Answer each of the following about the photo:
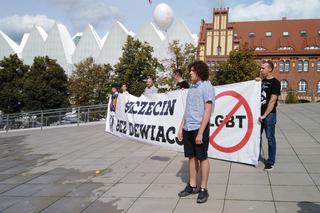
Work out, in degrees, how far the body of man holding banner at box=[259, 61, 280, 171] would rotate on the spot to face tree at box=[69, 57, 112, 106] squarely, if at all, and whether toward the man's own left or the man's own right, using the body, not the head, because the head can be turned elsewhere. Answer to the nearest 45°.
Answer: approximately 90° to the man's own right

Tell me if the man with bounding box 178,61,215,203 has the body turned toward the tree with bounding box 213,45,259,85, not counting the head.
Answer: no

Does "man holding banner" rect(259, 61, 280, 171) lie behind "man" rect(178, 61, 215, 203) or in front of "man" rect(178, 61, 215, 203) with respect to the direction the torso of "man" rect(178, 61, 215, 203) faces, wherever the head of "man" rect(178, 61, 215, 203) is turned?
behind

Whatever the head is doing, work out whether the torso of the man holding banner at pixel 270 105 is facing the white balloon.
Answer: no

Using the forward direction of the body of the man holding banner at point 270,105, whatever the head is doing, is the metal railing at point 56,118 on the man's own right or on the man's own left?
on the man's own right

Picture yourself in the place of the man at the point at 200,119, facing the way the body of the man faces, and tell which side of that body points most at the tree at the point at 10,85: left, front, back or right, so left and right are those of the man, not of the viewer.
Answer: right

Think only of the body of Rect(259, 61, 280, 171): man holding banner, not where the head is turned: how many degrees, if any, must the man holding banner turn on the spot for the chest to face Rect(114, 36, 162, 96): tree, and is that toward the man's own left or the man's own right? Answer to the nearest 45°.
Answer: approximately 90° to the man's own right

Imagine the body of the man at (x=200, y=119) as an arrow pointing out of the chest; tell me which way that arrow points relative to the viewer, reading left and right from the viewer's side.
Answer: facing the viewer and to the left of the viewer

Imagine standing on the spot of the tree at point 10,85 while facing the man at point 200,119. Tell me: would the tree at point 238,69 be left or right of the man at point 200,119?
left

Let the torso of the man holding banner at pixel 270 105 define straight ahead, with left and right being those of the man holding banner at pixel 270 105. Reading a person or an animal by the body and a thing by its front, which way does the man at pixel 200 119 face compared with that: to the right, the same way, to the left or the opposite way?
the same way

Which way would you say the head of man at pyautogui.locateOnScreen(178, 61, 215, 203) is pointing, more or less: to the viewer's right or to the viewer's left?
to the viewer's left

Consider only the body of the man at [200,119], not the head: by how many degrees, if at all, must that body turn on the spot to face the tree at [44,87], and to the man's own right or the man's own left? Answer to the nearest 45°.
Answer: approximately 90° to the man's own right

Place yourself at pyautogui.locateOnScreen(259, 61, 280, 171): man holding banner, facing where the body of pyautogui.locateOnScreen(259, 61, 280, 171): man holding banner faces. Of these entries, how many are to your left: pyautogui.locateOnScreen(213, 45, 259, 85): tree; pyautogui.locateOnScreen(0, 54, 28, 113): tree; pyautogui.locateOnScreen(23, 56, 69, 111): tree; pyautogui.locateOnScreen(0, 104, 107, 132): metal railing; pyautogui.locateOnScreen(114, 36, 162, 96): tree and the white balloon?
0

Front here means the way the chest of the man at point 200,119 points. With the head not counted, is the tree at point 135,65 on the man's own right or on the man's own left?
on the man's own right

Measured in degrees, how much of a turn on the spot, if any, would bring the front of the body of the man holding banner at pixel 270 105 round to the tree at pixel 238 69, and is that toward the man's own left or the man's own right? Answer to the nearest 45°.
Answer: approximately 135° to the man's own right

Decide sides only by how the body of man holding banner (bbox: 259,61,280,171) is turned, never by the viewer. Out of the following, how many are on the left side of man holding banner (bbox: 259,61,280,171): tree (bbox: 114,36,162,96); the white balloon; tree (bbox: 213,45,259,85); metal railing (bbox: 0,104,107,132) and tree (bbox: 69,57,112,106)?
0

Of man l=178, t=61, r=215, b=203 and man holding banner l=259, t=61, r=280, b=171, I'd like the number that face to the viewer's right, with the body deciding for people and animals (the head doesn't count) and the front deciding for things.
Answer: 0
